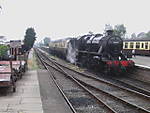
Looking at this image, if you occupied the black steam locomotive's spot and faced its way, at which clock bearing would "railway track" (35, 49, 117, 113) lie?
The railway track is roughly at 2 o'clock from the black steam locomotive.

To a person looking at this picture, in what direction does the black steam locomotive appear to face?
facing the viewer and to the right of the viewer
